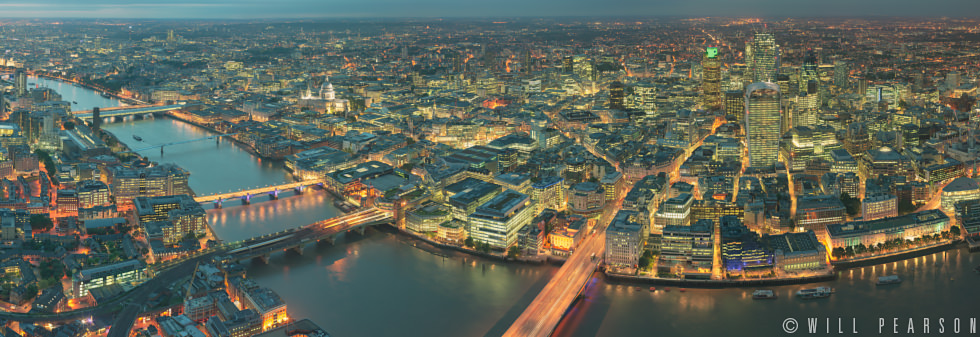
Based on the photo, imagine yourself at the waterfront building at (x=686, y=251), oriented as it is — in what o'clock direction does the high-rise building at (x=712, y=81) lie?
The high-rise building is roughly at 6 o'clock from the waterfront building.

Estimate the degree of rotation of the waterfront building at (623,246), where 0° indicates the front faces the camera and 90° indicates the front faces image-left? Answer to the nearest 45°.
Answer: approximately 0°

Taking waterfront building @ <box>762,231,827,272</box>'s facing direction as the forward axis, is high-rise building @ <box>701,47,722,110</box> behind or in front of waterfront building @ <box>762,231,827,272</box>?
behind

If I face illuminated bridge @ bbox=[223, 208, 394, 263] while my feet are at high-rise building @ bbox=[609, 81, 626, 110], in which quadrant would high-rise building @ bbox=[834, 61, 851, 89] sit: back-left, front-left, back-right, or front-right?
back-left

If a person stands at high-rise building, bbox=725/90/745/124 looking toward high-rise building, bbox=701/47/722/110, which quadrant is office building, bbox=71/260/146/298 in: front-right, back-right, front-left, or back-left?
back-left

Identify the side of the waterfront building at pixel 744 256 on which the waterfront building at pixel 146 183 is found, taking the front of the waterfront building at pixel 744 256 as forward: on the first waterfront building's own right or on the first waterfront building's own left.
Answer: on the first waterfront building's own right

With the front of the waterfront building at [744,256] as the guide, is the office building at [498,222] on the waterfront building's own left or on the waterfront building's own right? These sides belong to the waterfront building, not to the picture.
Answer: on the waterfront building's own right
